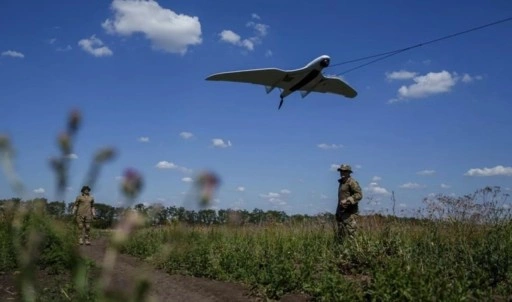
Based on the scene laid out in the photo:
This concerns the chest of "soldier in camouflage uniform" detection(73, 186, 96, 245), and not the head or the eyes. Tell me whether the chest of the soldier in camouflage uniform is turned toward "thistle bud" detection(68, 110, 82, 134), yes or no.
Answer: yes

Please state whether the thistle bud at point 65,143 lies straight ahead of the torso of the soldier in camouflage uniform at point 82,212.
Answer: yes

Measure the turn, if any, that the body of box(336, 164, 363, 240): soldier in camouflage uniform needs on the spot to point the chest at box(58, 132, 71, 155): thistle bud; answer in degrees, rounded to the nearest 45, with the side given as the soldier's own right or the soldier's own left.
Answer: approximately 45° to the soldier's own left

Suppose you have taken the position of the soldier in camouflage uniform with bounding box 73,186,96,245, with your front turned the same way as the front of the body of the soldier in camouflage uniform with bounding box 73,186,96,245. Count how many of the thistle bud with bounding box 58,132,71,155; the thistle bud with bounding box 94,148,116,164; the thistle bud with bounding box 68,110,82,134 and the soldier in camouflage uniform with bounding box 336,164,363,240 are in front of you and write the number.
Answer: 3

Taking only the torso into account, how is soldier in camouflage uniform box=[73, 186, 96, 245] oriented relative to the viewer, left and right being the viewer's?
facing the viewer

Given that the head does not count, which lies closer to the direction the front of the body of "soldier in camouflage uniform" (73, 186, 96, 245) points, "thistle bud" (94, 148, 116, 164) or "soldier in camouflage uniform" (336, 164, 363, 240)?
the thistle bud

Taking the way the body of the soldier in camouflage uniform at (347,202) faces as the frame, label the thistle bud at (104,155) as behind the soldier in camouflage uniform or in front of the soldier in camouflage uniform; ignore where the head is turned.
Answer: in front

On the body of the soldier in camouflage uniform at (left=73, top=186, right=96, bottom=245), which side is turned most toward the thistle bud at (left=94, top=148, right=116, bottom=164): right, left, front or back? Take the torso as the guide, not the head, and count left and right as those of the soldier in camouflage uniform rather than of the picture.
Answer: front

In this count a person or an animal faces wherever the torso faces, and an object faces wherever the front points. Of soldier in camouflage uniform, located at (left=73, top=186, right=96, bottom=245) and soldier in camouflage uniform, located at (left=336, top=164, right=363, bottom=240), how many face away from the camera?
0

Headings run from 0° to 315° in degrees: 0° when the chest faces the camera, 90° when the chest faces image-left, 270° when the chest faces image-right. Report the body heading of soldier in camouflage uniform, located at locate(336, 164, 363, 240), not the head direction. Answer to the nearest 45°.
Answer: approximately 45°
